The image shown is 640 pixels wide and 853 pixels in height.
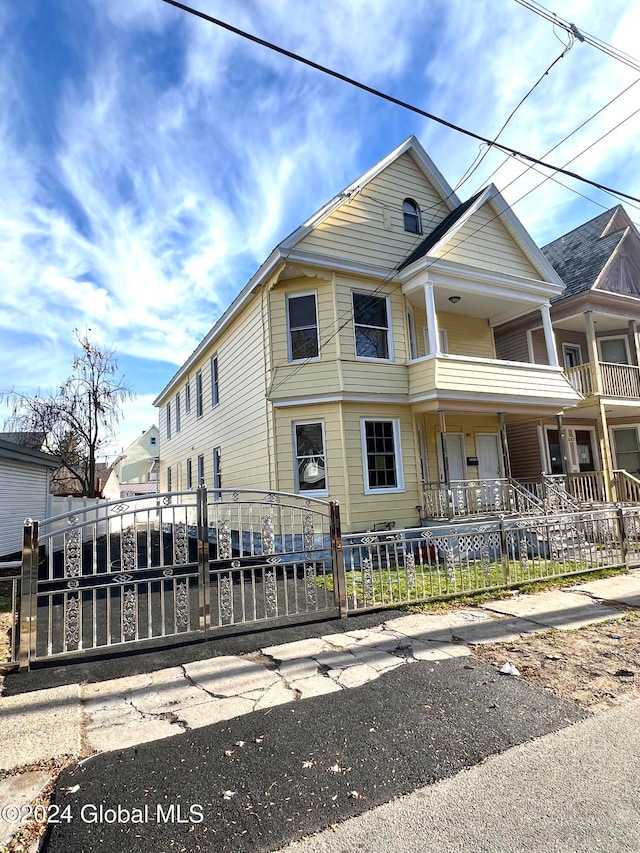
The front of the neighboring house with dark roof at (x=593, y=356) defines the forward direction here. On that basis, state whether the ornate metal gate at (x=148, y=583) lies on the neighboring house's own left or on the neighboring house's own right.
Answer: on the neighboring house's own right

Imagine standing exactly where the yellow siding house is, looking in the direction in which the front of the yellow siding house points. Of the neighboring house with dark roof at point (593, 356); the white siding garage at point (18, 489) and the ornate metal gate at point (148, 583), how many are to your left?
1

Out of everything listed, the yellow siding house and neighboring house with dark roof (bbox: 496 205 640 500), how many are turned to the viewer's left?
0

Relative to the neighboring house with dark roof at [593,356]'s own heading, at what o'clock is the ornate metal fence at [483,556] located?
The ornate metal fence is roughly at 2 o'clock from the neighboring house with dark roof.

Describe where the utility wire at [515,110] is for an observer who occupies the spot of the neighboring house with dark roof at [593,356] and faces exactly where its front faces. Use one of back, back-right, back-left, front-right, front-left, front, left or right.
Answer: front-right

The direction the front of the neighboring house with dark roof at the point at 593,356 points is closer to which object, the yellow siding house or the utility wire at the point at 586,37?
the utility wire

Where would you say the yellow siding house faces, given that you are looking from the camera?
facing the viewer and to the right of the viewer

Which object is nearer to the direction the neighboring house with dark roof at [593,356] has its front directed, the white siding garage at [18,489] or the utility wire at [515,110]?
the utility wire

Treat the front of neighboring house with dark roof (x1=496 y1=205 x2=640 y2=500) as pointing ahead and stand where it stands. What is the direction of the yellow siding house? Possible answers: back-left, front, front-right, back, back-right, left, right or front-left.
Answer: right

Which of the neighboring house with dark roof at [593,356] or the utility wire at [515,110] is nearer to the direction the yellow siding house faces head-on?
the utility wire
